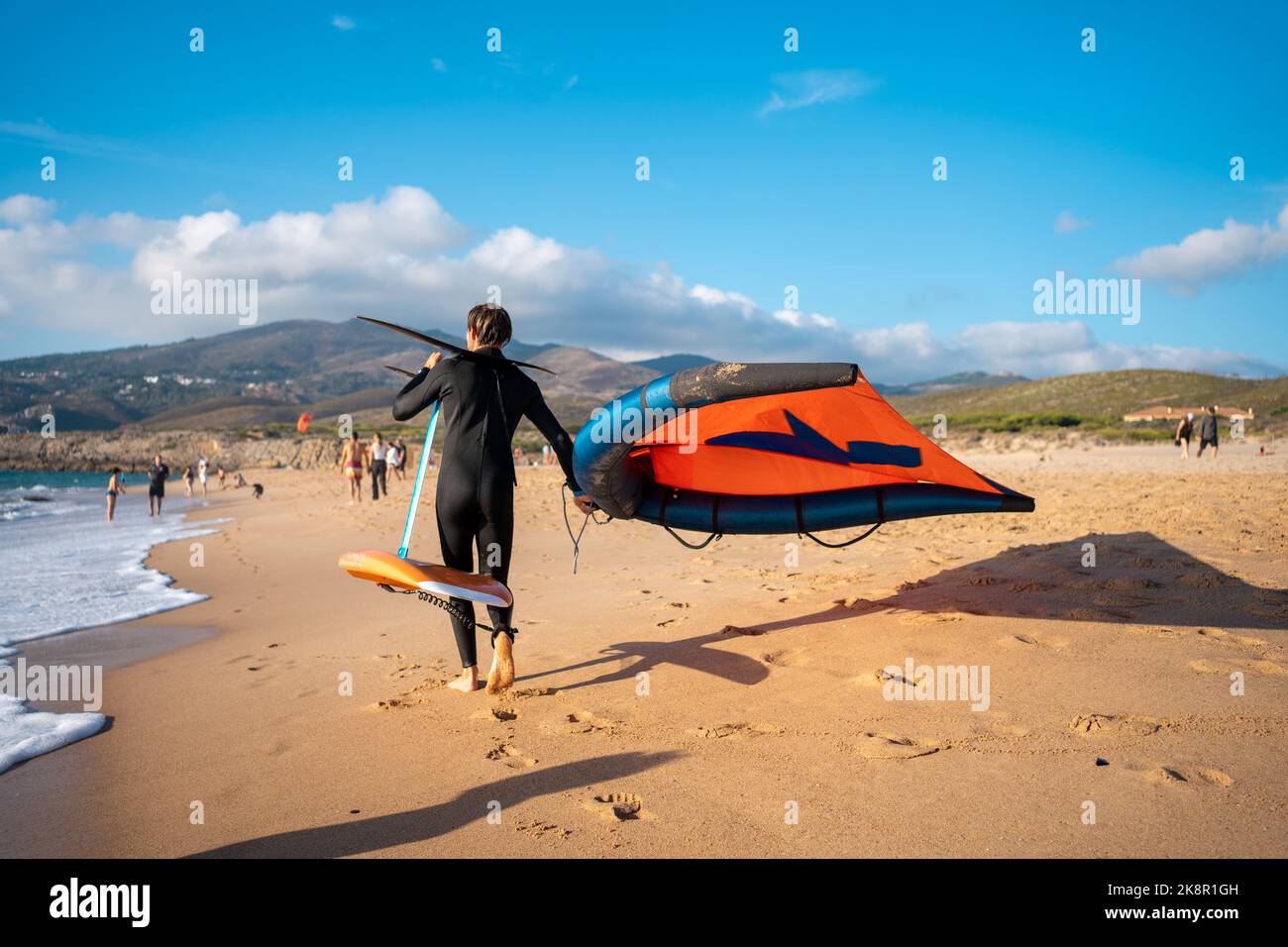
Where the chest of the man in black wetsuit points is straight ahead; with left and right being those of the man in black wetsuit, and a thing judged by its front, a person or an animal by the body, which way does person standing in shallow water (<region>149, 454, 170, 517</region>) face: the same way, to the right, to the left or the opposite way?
the opposite way

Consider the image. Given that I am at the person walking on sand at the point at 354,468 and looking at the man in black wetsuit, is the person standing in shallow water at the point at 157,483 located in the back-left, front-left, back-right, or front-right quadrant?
back-right

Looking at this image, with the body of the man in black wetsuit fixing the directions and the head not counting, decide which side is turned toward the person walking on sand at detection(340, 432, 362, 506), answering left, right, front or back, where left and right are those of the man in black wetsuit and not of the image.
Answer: front

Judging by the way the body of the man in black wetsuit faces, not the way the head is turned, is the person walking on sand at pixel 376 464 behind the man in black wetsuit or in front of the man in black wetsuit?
in front

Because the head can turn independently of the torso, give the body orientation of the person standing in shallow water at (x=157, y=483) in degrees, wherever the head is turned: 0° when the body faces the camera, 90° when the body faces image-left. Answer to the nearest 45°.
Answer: approximately 0°

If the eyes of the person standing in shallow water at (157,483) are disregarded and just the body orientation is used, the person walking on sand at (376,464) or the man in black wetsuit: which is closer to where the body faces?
the man in black wetsuit

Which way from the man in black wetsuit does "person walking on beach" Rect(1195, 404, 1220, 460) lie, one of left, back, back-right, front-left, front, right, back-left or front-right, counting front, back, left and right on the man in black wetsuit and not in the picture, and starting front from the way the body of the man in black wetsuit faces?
front-right

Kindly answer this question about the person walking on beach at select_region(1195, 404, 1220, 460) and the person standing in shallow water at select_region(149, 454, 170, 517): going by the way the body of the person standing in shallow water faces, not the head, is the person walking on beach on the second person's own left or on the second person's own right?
on the second person's own left

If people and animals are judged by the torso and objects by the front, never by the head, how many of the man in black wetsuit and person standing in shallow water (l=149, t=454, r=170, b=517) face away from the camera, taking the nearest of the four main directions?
1

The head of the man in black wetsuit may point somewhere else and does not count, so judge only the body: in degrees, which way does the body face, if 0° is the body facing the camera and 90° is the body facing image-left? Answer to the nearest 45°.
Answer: approximately 180°
